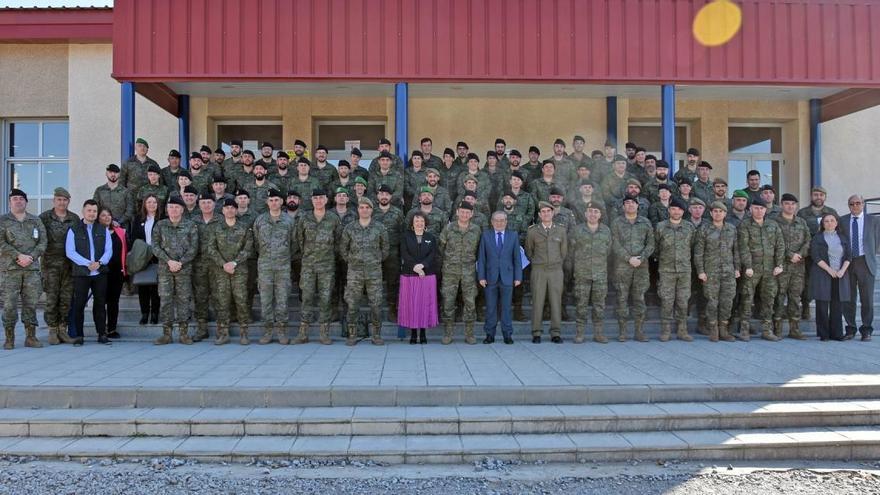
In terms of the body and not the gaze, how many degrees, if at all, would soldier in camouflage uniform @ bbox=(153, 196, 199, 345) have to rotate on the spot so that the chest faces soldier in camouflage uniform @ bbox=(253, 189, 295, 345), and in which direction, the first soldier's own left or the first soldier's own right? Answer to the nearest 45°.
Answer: approximately 90° to the first soldier's own left

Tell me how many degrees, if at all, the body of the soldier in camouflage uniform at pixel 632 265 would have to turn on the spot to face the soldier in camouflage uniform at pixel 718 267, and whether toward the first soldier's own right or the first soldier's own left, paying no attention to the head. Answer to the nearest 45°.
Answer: approximately 90° to the first soldier's own left

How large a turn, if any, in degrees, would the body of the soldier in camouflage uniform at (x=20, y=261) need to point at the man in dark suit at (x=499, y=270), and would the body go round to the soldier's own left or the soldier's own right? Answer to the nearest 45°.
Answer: approximately 45° to the soldier's own left

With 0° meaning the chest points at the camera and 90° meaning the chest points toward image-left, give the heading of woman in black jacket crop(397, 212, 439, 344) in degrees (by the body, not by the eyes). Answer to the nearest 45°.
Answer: approximately 0°
